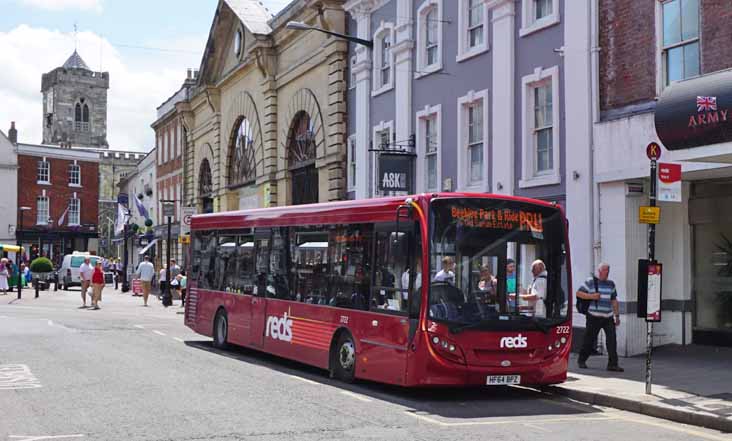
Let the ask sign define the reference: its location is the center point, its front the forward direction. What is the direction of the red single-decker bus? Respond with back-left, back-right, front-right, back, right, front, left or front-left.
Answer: front

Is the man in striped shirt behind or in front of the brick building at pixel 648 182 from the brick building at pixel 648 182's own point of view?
in front

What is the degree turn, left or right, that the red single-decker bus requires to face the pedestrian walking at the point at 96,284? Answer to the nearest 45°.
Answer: approximately 180°

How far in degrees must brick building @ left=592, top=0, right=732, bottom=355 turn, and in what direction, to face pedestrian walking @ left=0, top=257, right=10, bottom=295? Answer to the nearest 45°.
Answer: approximately 90° to its right

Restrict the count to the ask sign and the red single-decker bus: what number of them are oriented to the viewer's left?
0

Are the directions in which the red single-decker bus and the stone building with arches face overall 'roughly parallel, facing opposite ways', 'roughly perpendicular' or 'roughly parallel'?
roughly perpendicular

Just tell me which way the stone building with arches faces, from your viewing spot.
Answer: facing the viewer and to the left of the viewer

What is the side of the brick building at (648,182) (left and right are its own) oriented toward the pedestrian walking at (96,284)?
right

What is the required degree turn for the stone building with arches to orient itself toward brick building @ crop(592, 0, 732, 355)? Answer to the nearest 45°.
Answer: approximately 45° to its left

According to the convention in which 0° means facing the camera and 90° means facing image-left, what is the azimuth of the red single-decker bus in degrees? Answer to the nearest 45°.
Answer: approximately 315°

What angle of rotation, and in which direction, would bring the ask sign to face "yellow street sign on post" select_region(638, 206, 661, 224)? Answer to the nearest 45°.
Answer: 0° — it already faces it

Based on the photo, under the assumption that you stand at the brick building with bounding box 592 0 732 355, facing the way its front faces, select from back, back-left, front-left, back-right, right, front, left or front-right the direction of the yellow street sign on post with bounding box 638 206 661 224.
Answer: front-left

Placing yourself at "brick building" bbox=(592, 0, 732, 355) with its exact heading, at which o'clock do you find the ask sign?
The ask sign is roughly at 3 o'clock from the brick building.

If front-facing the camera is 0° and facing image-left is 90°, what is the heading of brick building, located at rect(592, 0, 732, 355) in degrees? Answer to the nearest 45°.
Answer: approximately 45°

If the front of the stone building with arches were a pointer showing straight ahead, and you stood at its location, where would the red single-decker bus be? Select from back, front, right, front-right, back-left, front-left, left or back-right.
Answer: front-left

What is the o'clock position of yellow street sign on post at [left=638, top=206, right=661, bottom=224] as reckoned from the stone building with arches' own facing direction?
The yellow street sign on post is roughly at 10 o'clock from the stone building with arches.

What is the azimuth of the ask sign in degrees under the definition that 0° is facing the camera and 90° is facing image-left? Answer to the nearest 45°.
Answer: approximately 0°
